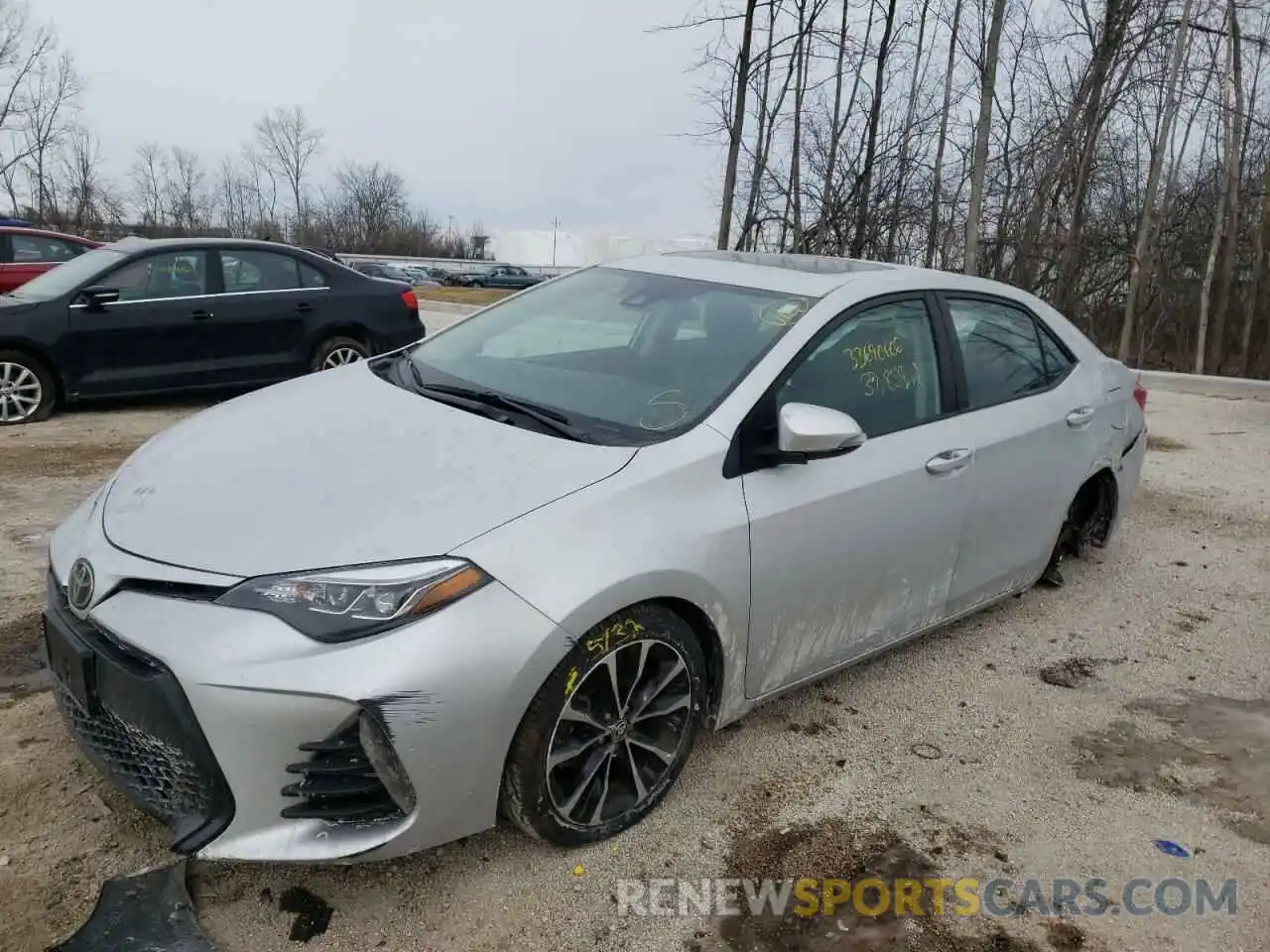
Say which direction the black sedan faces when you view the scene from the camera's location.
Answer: facing the viewer and to the left of the viewer

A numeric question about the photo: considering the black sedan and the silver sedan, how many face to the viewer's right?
0

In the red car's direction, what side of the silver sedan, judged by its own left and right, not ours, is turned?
right

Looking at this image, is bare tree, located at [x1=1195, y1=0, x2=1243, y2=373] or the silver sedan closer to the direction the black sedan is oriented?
the silver sedan

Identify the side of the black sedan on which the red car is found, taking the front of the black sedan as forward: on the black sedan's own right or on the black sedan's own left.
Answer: on the black sedan's own right

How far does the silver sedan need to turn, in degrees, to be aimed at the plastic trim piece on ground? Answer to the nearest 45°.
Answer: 0° — it already faces it

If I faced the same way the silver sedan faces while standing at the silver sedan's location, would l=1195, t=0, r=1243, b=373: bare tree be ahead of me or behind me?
behind

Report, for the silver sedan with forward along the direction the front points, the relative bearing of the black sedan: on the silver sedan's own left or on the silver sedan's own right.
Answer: on the silver sedan's own right

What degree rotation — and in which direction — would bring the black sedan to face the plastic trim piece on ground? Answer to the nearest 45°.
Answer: approximately 45° to its left
